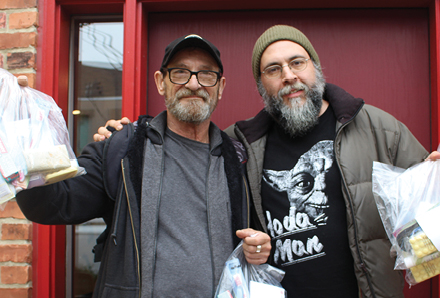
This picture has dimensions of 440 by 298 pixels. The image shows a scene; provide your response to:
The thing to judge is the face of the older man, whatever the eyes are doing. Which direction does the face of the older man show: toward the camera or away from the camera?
toward the camera

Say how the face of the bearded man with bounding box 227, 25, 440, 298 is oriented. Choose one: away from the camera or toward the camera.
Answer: toward the camera

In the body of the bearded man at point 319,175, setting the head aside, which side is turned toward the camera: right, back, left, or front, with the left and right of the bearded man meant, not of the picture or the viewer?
front

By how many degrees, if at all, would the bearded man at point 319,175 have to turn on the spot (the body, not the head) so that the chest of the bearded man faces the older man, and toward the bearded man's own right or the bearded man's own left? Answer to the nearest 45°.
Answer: approximately 45° to the bearded man's own right
